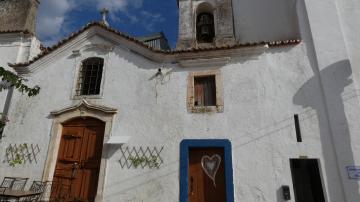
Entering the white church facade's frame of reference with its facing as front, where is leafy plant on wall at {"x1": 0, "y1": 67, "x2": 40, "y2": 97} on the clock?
The leafy plant on wall is roughly at 3 o'clock from the white church facade.

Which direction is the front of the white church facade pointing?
toward the camera

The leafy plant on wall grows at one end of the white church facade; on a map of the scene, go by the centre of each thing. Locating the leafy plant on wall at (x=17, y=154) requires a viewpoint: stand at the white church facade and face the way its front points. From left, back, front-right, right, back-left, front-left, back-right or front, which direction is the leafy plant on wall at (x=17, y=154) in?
right
